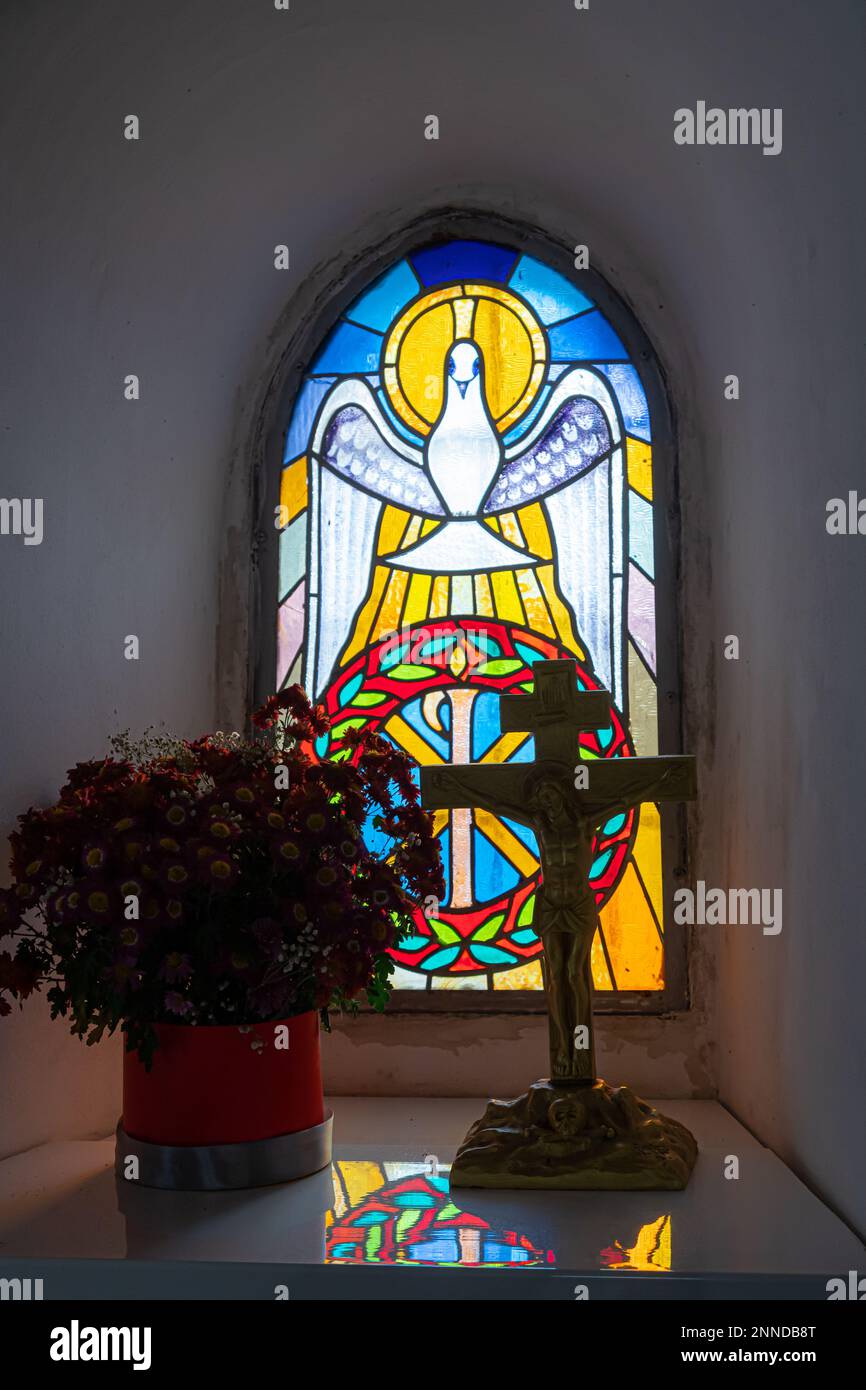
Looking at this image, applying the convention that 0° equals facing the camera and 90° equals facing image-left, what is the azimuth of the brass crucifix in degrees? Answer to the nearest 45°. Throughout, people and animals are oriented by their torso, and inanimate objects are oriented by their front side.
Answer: approximately 0°
